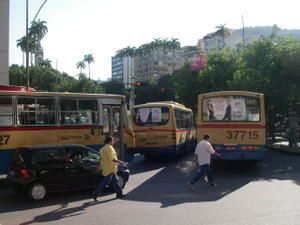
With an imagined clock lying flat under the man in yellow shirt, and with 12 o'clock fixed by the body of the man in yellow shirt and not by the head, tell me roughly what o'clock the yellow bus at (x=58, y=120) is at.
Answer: The yellow bus is roughly at 8 o'clock from the man in yellow shirt.

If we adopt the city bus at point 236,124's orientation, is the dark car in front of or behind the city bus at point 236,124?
behind

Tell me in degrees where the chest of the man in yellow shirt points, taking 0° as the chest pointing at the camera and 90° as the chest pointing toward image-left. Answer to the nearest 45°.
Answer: approximately 270°

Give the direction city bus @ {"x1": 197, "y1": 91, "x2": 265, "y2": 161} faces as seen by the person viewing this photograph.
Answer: facing away from the viewer

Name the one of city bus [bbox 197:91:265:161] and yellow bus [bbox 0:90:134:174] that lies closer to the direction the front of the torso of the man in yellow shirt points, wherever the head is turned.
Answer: the city bus

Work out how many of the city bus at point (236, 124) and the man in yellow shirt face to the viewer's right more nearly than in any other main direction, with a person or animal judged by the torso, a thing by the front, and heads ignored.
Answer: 1
